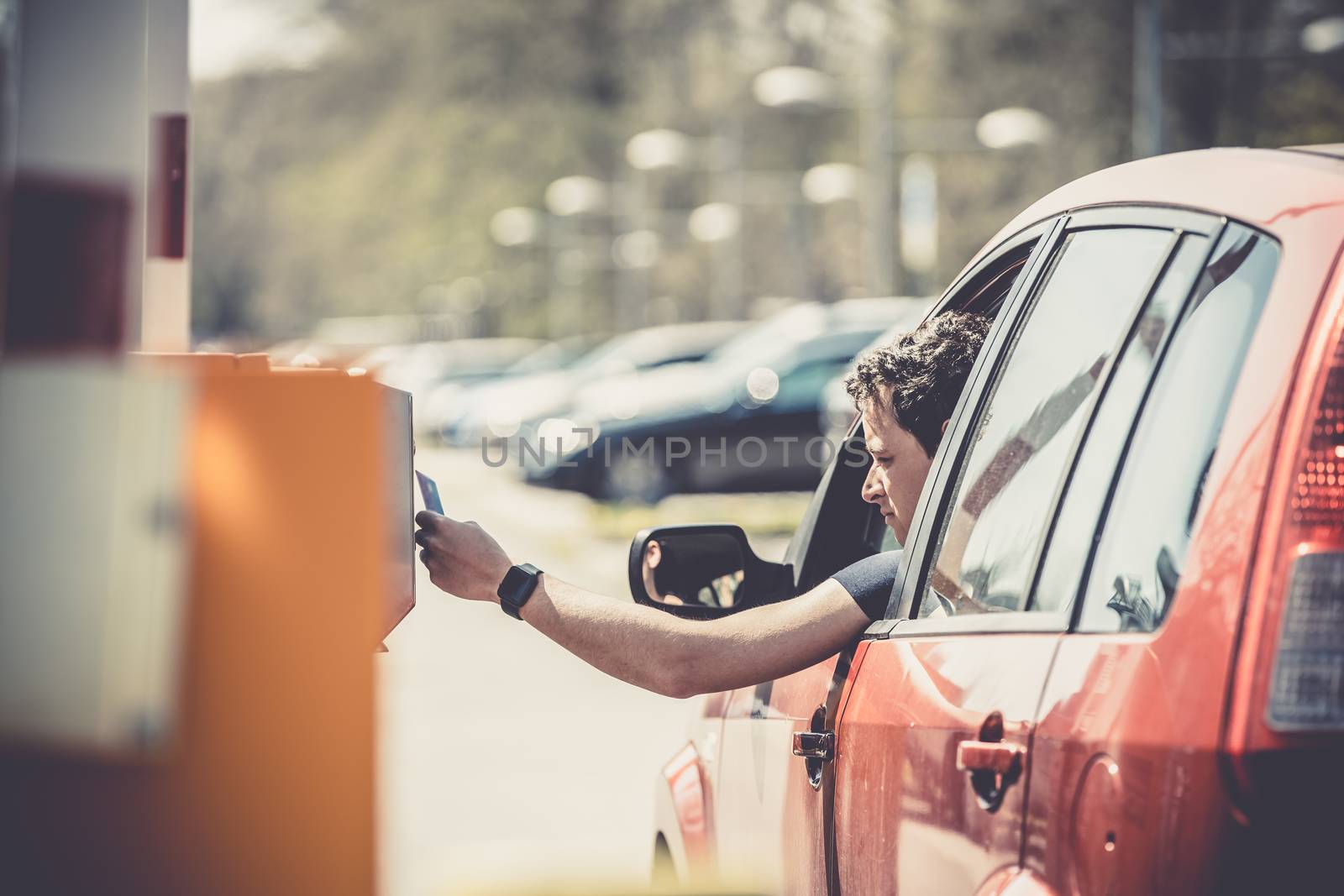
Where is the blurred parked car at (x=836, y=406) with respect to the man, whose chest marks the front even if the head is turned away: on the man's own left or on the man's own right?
on the man's own right

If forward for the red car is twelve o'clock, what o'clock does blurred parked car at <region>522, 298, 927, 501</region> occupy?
The blurred parked car is roughly at 1 o'clock from the red car.

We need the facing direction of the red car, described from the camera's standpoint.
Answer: facing away from the viewer and to the left of the viewer

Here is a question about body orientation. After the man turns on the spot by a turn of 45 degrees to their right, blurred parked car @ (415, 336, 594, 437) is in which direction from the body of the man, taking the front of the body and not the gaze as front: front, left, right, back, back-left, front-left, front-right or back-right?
front-right

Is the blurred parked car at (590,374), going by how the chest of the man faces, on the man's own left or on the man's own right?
on the man's own right

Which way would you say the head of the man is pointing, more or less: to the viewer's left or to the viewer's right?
to the viewer's left

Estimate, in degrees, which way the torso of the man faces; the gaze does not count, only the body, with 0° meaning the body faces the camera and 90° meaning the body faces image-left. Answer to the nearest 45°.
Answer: approximately 90°

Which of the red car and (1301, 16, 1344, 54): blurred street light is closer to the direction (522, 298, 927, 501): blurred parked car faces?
the red car
